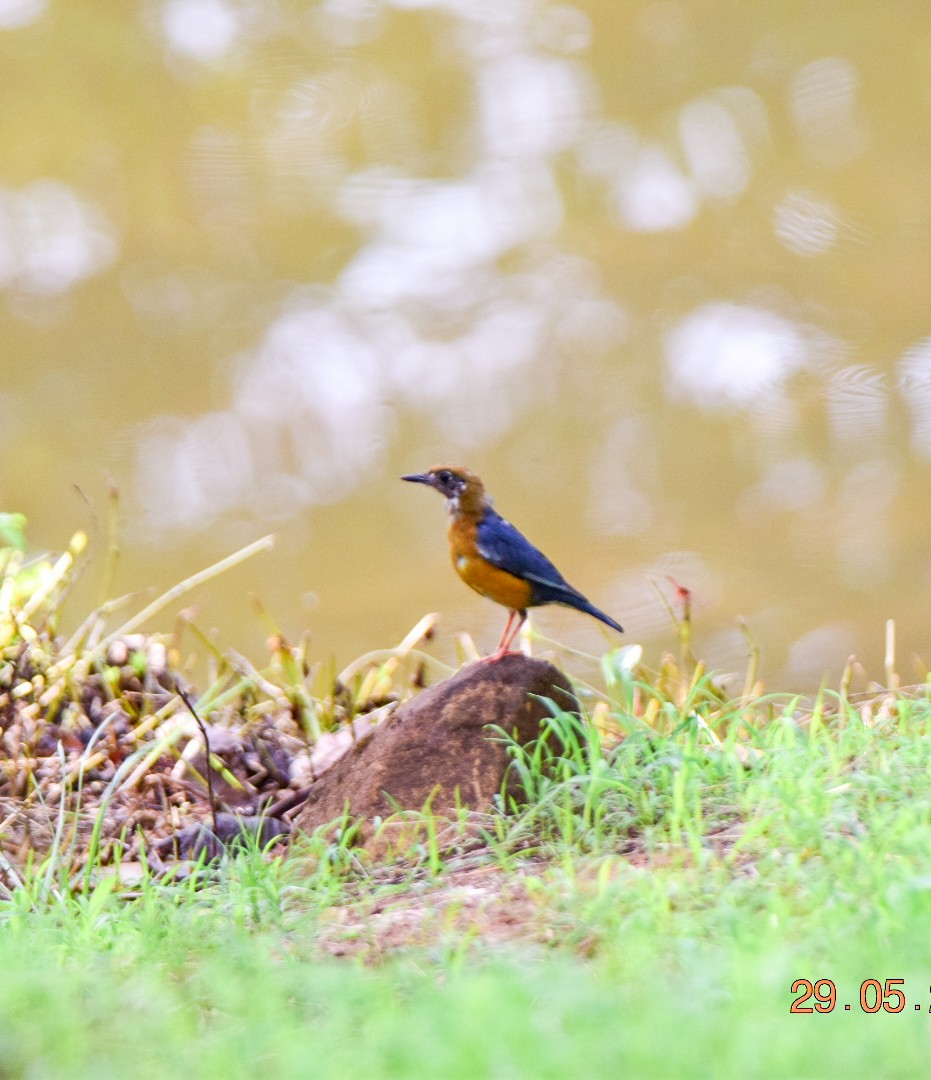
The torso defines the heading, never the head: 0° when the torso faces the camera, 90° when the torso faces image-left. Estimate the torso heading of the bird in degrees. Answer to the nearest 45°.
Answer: approximately 90°
